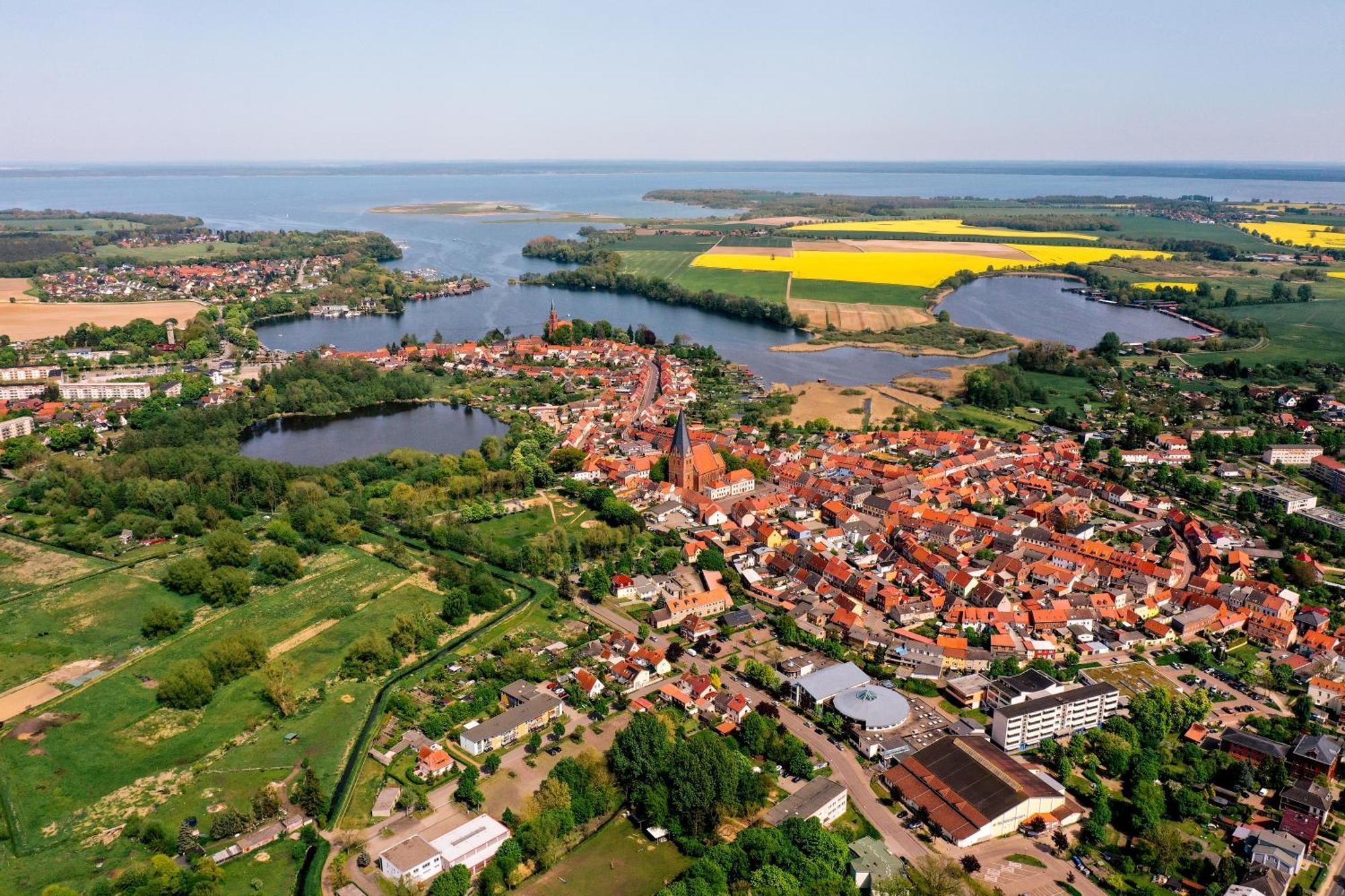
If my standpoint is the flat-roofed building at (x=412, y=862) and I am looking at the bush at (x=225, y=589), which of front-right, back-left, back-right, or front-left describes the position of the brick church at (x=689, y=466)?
front-right

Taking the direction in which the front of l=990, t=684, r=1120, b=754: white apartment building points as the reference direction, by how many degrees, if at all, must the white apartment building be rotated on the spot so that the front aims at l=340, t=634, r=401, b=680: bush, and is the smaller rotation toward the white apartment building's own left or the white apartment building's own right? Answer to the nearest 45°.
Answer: approximately 135° to the white apartment building's own right

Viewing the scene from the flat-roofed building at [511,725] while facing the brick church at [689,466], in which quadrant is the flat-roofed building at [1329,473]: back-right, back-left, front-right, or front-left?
front-right

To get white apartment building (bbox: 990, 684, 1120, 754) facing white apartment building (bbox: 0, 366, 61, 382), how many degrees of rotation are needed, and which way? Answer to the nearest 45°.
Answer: approximately 135° to its right

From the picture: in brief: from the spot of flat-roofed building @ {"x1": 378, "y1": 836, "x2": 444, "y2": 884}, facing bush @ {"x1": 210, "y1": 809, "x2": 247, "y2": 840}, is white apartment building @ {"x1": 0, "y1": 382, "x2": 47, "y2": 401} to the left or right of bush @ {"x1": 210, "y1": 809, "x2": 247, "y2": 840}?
right

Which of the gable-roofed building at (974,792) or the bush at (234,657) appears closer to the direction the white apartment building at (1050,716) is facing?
the gable-roofed building

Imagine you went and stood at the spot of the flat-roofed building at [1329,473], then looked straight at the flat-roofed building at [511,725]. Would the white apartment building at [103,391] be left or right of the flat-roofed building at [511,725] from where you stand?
right

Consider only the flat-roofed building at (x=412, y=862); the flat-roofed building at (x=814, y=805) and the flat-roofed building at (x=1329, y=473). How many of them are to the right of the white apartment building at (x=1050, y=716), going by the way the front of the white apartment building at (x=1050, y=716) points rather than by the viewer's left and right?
2

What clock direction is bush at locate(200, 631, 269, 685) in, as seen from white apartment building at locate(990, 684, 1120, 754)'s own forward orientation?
The bush is roughly at 4 o'clock from the white apartment building.

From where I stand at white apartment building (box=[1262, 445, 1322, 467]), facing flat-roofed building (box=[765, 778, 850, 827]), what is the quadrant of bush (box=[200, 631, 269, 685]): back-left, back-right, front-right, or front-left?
front-right

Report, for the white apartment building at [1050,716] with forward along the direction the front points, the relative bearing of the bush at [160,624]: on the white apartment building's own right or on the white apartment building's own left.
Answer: on the white apartment building's own right

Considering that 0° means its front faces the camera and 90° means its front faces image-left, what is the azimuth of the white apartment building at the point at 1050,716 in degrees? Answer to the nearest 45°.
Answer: approximately 315°

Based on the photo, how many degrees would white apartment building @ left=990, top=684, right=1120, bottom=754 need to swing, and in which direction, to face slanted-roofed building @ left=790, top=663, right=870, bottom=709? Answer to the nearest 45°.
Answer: approximately 135° to its right
